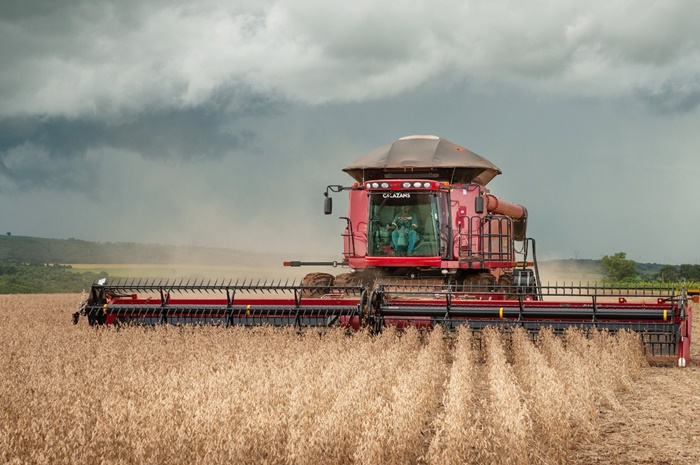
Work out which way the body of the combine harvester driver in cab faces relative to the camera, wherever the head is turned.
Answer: toward the camera
